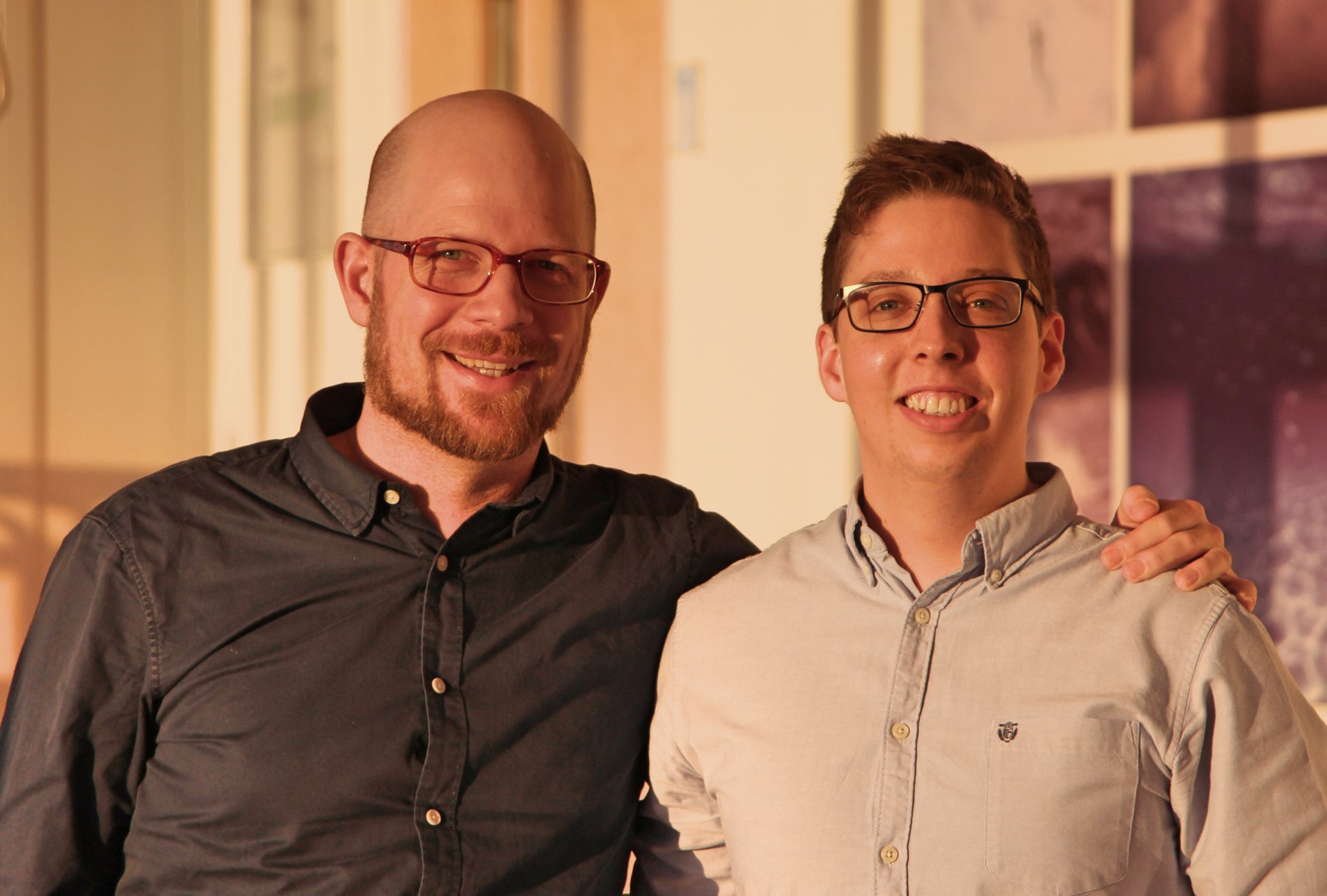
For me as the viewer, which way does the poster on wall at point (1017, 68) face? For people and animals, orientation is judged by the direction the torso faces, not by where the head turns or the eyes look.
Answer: facing the viewer

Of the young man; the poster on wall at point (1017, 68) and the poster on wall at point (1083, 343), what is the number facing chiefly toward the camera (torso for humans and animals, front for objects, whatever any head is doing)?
3

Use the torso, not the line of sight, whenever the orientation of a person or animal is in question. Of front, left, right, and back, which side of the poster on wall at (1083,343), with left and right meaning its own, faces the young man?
front

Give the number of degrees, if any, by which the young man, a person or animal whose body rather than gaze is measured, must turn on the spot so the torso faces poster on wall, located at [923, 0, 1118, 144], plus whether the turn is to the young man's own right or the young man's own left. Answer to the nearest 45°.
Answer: approximately 180°

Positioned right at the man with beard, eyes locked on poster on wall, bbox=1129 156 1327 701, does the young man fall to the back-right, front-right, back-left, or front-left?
front-right

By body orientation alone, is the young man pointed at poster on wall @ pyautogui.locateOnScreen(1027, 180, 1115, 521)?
no

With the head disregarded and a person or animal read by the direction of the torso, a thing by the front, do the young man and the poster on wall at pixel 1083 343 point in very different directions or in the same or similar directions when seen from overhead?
same or similar directions

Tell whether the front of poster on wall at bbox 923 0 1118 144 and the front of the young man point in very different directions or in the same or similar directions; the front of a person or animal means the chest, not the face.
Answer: same or similar directions

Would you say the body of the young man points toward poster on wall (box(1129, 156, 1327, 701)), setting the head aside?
no

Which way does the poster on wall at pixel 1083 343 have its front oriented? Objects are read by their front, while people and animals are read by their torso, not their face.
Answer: toward the camera

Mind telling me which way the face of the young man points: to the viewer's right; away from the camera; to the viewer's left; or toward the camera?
toward the camera

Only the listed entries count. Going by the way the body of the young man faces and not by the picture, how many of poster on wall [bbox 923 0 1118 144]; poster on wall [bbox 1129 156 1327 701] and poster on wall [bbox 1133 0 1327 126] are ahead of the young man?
0
